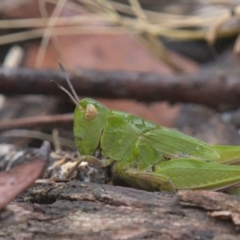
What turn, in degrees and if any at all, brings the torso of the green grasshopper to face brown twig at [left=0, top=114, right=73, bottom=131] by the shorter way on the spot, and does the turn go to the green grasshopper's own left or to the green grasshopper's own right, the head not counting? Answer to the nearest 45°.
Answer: approximately 45° to the green grasshopper's own right

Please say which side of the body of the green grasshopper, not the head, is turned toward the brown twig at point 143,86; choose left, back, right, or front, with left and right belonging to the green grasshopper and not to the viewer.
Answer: right

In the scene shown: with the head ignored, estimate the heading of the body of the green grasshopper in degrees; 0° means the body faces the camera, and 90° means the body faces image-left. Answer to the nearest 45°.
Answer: approximately 90°

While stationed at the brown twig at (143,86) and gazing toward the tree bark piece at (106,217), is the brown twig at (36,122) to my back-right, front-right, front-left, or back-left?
front-right
